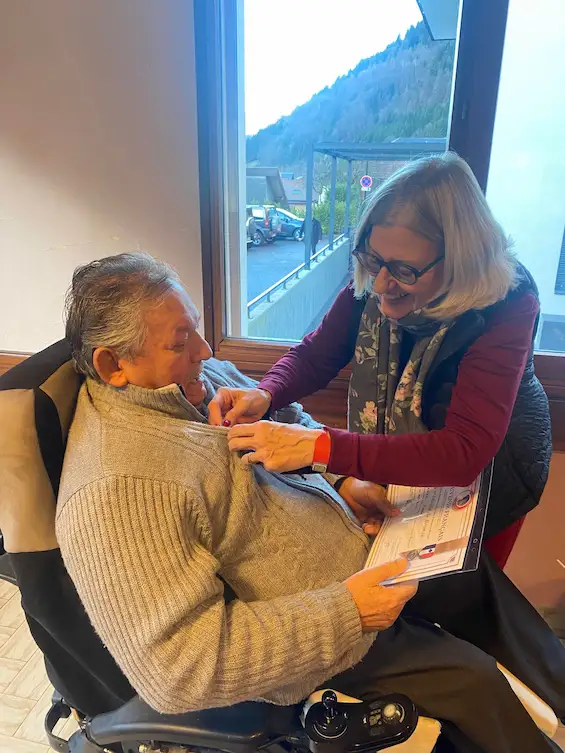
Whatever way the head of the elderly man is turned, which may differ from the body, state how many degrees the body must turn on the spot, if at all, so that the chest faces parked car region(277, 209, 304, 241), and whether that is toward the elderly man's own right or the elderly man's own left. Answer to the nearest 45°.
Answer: approximately 90° to the elderly man's own left

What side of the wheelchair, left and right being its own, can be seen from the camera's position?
right

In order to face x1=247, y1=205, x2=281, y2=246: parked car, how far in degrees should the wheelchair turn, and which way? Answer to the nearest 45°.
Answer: approximately 90° to its left

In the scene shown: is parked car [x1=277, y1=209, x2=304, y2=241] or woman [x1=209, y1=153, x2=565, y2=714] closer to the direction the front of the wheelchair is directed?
the woman

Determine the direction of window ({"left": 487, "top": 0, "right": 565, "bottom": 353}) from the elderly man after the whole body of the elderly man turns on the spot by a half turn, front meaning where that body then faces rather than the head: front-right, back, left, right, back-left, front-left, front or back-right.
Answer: back-right

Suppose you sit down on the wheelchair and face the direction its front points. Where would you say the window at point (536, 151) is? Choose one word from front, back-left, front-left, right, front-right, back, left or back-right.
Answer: front-left

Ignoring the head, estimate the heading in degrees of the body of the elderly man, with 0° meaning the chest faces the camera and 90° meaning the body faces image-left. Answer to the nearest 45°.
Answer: approximately 270°

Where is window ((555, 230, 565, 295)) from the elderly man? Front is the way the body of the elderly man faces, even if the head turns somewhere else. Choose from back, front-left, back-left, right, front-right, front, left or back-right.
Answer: front-left

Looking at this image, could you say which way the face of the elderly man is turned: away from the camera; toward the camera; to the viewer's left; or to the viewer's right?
to the viewer's right

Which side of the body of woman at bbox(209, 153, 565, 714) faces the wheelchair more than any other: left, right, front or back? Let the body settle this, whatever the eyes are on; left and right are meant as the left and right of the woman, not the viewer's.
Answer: front

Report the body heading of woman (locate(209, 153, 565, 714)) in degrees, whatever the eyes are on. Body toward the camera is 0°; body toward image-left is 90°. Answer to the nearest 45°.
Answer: approximately 45°
